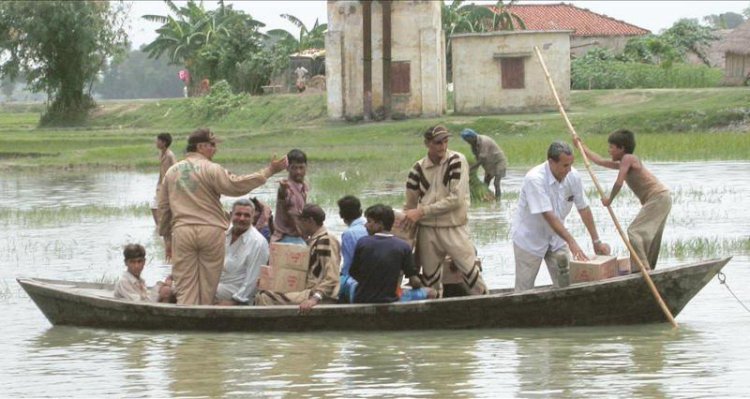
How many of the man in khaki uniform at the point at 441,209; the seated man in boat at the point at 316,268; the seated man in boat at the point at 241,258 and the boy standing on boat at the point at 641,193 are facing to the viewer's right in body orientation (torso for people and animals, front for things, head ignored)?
0

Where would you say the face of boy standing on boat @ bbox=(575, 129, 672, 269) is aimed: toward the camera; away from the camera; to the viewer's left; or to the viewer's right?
to the viewer's left

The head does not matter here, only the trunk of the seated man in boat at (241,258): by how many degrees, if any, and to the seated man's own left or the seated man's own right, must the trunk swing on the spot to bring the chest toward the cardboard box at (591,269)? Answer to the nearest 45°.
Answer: approximately 135° to the seated man's own left

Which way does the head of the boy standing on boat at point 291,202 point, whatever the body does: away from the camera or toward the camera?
toward the camera

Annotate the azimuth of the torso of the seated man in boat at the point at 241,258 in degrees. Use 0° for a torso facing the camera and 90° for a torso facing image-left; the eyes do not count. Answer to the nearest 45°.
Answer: approximately 45°

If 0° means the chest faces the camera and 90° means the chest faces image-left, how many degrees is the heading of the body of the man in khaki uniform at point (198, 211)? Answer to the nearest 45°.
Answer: approximately 225°

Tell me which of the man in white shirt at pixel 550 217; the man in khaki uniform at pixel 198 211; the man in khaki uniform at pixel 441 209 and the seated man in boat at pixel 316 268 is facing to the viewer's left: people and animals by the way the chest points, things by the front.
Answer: the seated man in boat

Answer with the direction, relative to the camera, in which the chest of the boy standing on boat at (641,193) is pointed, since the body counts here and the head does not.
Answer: to the viewer's left

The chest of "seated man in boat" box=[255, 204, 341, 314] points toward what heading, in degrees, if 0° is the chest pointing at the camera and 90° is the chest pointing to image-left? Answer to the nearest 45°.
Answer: approximately 90°

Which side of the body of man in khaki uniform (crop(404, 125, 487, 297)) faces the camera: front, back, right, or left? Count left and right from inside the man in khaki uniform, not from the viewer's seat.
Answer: front

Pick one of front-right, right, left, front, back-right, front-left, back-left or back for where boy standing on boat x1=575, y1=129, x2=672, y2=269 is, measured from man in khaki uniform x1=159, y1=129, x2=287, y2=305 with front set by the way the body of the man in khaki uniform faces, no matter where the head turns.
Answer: front-right

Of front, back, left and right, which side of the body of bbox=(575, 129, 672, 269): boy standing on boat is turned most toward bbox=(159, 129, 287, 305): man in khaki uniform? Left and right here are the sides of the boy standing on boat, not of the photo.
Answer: front
